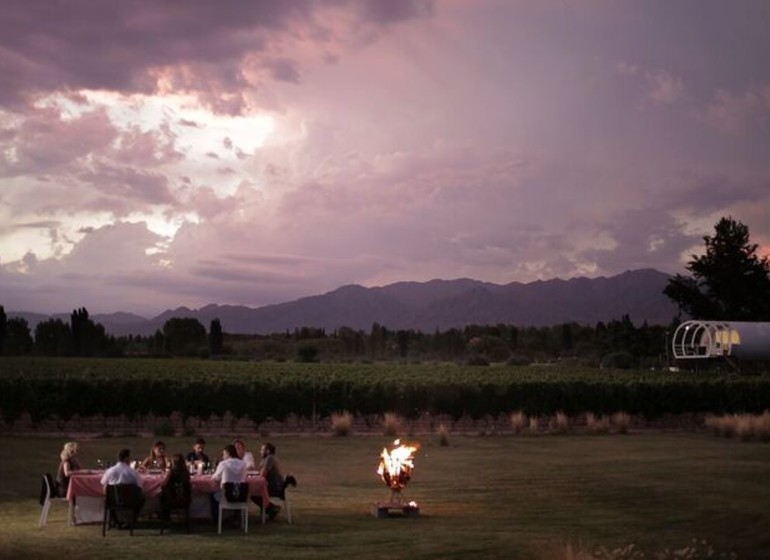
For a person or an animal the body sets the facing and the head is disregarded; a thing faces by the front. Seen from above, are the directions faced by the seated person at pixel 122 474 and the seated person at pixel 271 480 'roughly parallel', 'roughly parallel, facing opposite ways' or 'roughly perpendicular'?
roughly perpendicular

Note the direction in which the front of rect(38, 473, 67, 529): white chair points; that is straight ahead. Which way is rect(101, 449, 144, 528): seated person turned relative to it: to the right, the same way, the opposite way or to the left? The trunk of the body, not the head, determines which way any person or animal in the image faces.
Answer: to the left

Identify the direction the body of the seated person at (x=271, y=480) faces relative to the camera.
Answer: to the viewer's left

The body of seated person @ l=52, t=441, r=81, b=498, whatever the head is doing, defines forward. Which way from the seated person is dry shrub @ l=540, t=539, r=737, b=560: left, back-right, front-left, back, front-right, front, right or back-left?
front-right

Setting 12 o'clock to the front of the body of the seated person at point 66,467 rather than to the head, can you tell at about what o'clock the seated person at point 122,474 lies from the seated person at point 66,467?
the seated person at point 122,474 is roughly at 2 o'clock from the seated person at point 66,467.

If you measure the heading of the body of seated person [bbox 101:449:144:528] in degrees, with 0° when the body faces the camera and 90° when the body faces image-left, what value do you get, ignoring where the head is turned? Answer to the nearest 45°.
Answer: approximately 180°

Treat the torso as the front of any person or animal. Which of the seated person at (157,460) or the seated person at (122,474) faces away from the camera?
the seated person at (122,474)

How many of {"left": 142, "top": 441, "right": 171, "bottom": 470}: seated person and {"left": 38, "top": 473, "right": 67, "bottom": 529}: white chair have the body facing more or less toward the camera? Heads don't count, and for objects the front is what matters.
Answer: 1

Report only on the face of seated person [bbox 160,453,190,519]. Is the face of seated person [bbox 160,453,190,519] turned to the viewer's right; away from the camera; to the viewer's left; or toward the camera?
away from the camera

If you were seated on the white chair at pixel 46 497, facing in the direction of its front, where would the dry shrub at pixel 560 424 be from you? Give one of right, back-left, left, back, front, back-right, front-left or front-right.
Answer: front-left

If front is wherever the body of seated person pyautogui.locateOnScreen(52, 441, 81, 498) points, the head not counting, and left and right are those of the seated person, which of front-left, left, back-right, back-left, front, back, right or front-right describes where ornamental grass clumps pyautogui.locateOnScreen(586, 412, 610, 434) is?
front-left

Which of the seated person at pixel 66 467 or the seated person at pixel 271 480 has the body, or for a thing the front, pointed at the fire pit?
the seated person at pixel 66 467

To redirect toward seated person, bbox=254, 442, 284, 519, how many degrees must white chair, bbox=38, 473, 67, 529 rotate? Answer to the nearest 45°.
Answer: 0° — it already faces them

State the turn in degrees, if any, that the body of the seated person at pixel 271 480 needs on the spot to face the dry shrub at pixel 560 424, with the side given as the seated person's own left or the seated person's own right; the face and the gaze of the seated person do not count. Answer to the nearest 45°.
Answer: approximately 135° to the seated person's own right

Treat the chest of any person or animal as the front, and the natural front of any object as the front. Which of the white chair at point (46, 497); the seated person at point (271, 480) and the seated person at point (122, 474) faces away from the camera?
the seated person at point (122, 474)

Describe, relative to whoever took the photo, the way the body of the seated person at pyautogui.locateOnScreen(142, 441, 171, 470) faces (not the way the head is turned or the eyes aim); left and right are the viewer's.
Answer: facing the viewer

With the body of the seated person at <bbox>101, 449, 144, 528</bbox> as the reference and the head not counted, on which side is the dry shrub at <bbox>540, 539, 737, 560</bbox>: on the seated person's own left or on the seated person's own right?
on the seated person's own right

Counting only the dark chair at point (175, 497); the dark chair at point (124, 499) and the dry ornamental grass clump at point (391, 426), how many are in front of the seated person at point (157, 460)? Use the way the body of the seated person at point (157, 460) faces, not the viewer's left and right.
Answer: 2
